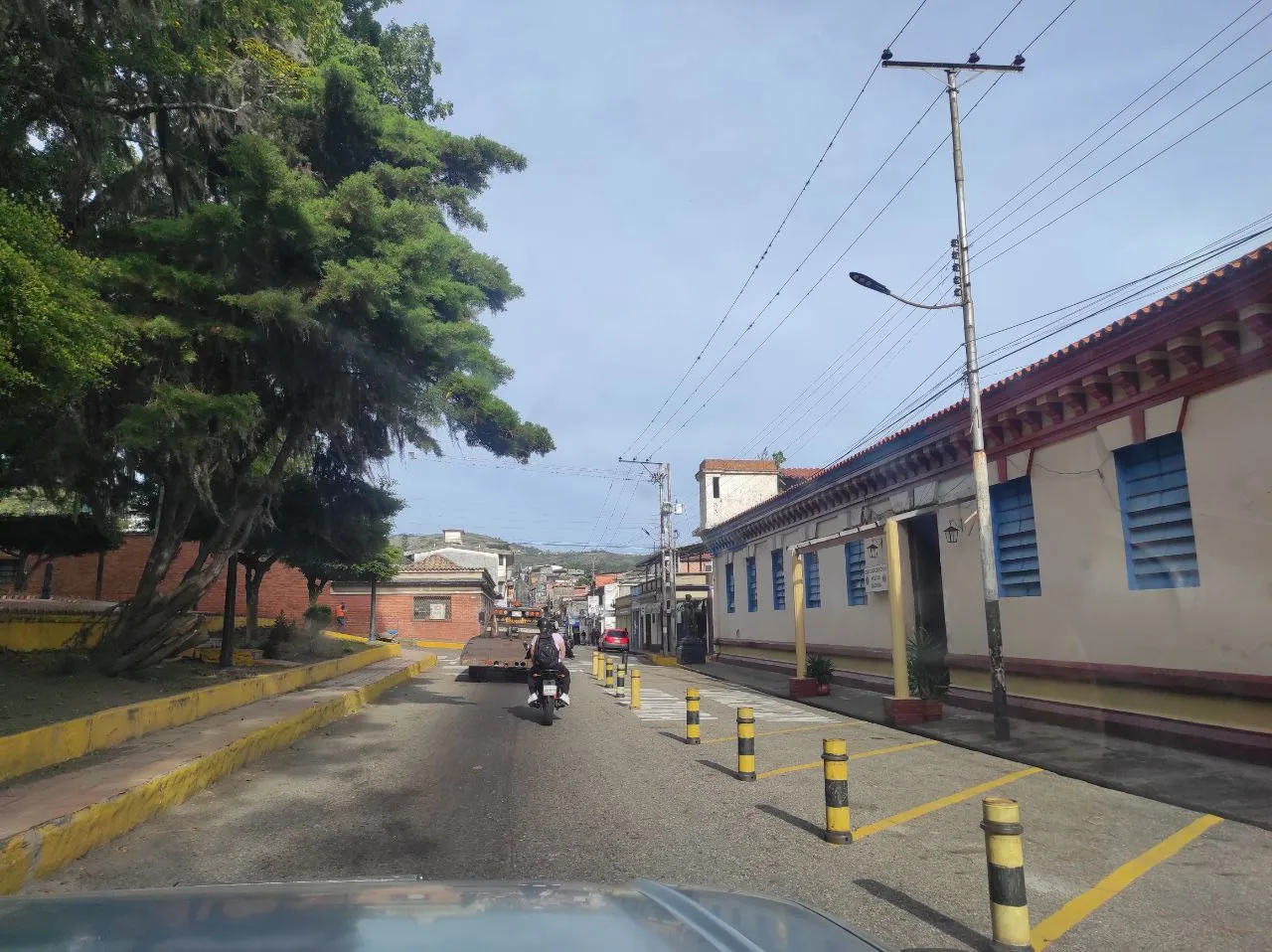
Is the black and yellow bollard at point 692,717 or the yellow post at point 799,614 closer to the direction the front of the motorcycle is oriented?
the yellow post

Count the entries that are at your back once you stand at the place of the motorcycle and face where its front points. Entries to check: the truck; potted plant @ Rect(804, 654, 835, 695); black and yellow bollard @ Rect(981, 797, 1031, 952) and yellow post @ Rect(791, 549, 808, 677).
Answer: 1

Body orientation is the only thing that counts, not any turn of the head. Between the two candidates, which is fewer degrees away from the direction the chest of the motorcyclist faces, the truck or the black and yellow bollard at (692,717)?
the truck

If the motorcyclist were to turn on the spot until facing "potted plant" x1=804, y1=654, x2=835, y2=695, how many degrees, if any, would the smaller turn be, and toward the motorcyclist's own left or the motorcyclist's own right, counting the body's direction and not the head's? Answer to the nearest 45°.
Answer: approximately 45° to the motorcyclist's own right

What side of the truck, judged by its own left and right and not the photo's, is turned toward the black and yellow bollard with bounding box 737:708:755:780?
back

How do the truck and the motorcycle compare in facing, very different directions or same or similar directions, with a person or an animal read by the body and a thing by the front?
same or similar directions

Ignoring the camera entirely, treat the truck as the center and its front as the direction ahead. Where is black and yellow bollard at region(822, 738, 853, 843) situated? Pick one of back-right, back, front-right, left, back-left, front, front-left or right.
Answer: back

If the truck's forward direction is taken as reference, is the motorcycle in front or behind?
behind

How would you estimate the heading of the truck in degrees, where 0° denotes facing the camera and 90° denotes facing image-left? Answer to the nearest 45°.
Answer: approximately 180°

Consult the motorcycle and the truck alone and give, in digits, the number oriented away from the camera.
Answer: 2

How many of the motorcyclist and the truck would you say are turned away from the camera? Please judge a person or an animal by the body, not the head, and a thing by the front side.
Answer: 2

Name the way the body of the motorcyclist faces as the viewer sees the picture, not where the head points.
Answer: away from the camera

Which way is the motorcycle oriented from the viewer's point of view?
away from the camera

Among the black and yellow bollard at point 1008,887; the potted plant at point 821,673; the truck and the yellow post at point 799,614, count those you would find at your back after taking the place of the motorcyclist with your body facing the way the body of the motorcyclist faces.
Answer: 1

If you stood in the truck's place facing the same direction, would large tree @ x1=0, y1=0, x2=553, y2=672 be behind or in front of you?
behind

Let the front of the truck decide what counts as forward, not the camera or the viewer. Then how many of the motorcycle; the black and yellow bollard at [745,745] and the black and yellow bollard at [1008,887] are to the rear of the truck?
3
